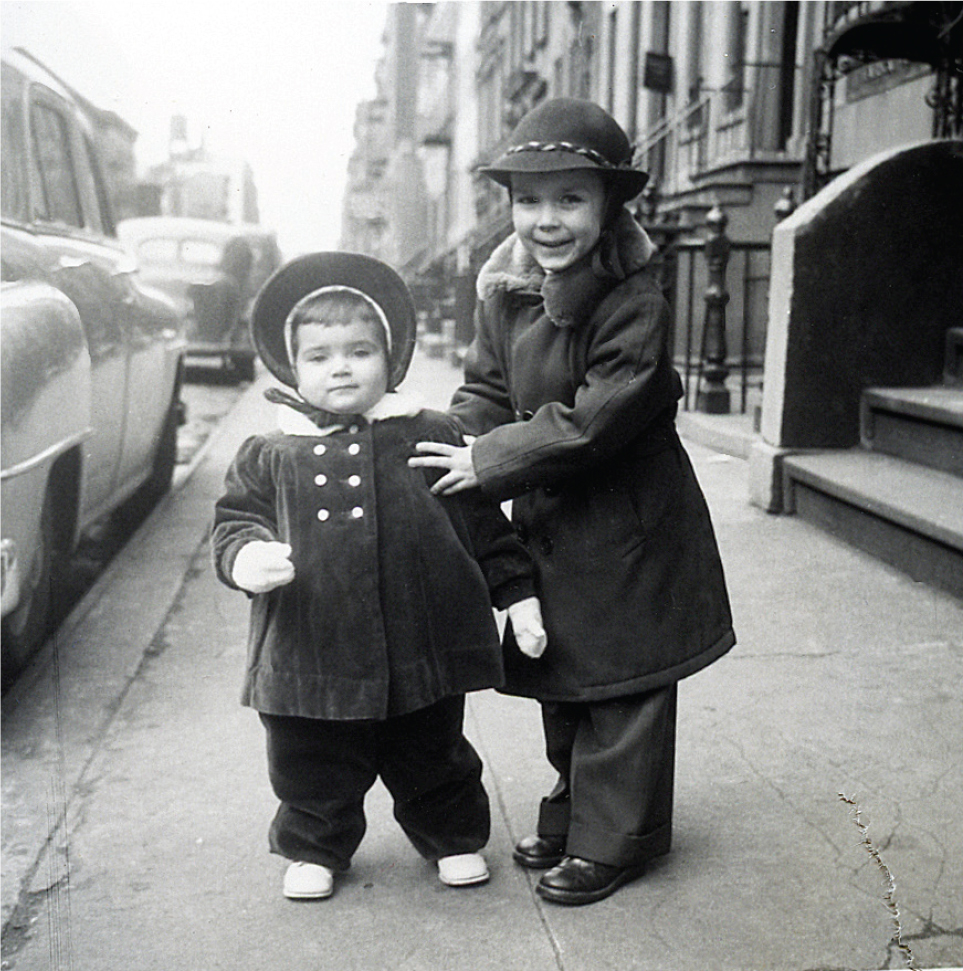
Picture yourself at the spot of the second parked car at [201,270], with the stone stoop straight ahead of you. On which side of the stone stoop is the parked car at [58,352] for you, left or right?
right

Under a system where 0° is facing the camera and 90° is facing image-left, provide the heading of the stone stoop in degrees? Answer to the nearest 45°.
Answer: approximately 45°

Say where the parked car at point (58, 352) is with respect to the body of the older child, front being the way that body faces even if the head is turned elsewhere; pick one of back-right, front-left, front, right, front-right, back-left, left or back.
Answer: right

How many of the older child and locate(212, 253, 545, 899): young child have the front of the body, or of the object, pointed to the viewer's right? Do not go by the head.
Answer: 0

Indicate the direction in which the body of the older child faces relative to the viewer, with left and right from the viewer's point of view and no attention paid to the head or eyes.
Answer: facing the viewer and to the left of the viewer

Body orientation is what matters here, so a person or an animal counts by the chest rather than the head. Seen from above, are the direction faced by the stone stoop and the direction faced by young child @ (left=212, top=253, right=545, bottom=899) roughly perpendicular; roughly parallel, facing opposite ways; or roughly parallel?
roughly perpendicular

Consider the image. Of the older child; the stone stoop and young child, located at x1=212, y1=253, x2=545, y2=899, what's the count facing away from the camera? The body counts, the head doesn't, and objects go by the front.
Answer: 0

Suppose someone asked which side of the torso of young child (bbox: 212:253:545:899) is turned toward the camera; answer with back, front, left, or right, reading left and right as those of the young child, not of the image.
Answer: front

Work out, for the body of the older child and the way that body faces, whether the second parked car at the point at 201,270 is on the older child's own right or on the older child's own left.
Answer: on the older child's own right

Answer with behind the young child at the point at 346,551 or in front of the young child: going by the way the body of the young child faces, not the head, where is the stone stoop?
behind

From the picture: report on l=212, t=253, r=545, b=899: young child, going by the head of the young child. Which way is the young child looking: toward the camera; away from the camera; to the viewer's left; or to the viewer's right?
toward the camera

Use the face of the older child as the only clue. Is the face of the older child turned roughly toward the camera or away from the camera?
toward the camera

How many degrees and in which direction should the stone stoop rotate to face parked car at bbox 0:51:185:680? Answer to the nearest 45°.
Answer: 0° — it already faces it
